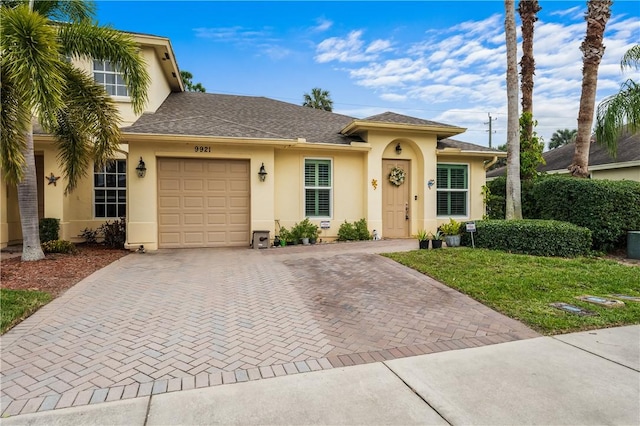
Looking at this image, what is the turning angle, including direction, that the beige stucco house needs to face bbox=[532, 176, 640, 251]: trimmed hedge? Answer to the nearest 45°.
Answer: approximately 45° to its left

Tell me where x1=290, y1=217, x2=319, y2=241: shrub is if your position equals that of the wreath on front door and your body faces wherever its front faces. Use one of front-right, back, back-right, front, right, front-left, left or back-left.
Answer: front-right

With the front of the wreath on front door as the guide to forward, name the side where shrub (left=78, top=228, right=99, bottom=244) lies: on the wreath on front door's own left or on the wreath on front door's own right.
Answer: on the wreath on front door's own right

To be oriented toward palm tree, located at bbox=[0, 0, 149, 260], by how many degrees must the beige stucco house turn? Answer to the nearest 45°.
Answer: approximately 45° to its right

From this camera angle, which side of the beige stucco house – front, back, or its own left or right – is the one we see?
front

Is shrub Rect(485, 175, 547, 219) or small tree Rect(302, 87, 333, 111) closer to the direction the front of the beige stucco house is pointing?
the shrub

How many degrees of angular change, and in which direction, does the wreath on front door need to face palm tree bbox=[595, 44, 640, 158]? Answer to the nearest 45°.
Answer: approximately 90° to its left

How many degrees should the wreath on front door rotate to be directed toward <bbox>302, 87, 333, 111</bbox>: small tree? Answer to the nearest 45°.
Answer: approximately 180°

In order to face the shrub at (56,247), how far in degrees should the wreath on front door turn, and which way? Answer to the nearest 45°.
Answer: approximately 45° to its right

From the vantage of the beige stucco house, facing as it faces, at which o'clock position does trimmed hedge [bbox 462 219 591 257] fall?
The trimmed hedge is roughly at 10 o'clock from the beige stucco house.

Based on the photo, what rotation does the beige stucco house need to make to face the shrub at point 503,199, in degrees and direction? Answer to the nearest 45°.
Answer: approximately 90° to its left

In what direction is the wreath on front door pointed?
toward the camera
